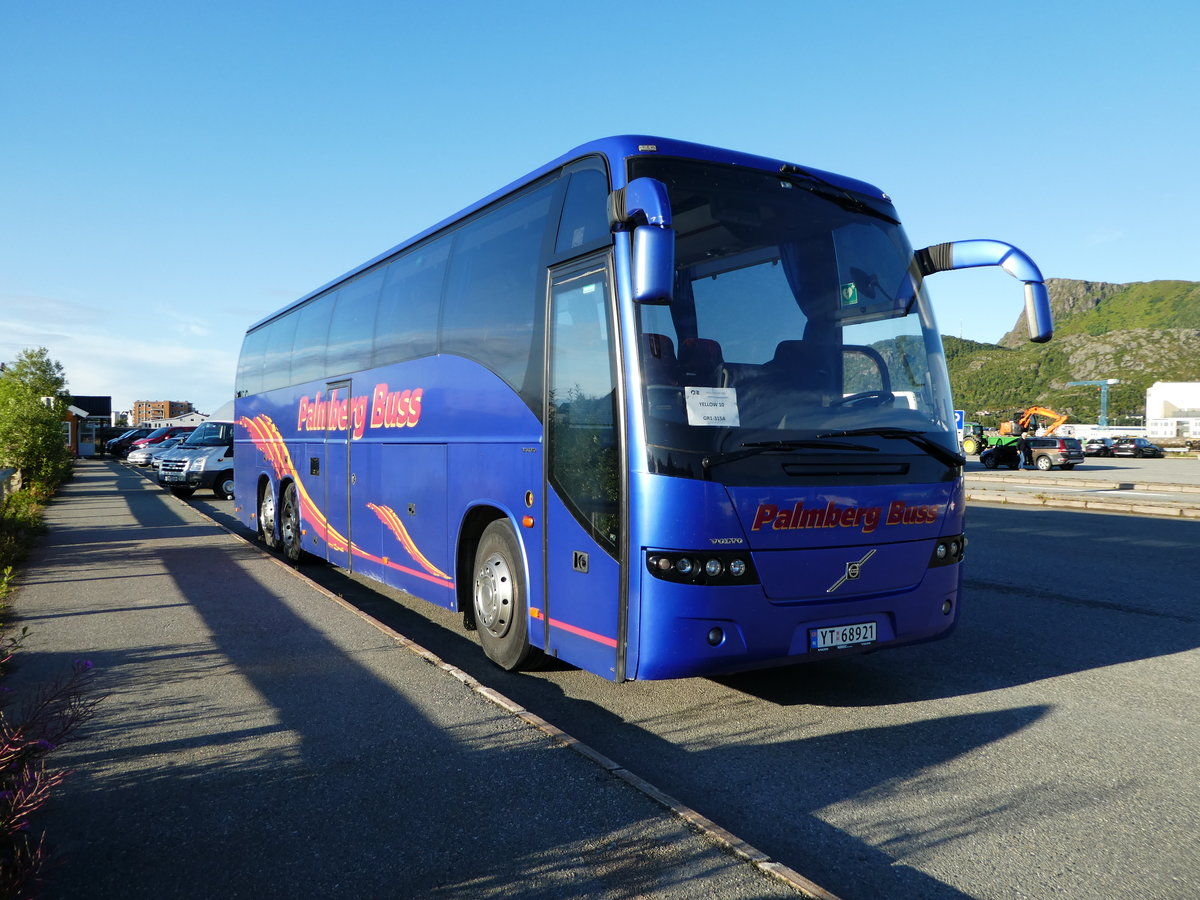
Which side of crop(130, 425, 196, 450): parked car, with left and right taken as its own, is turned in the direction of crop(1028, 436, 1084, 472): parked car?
left

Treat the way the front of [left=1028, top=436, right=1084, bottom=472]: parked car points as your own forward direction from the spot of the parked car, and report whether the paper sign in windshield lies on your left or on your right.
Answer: on your left

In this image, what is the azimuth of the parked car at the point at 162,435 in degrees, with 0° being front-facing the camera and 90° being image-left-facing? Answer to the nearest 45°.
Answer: approximately 45°

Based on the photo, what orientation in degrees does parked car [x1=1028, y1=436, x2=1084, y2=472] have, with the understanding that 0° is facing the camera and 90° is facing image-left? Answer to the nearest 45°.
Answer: approximately 135°

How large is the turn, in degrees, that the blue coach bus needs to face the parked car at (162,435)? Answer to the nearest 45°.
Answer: approximately 180°

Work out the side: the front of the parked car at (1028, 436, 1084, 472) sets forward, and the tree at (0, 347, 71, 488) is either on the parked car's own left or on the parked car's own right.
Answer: on the parked car's own left

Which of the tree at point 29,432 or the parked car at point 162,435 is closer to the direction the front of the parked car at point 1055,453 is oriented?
the parked car

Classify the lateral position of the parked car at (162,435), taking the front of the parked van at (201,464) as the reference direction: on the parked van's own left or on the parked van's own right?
on the parked van's own right

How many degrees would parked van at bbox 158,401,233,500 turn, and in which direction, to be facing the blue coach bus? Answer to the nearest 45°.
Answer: approximately 45° to its left

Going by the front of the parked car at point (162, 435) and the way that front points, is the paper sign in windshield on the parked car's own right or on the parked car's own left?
on the parked car's own left

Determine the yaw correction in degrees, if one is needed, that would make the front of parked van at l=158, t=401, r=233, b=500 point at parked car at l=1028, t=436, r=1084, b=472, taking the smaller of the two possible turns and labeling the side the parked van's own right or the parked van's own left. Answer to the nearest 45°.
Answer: approximately 135° to the parked van's own left
